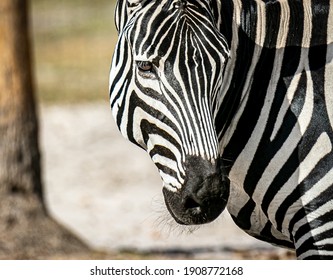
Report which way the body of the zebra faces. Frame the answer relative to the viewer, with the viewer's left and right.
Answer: facing the viewer and to the left of the viewer
